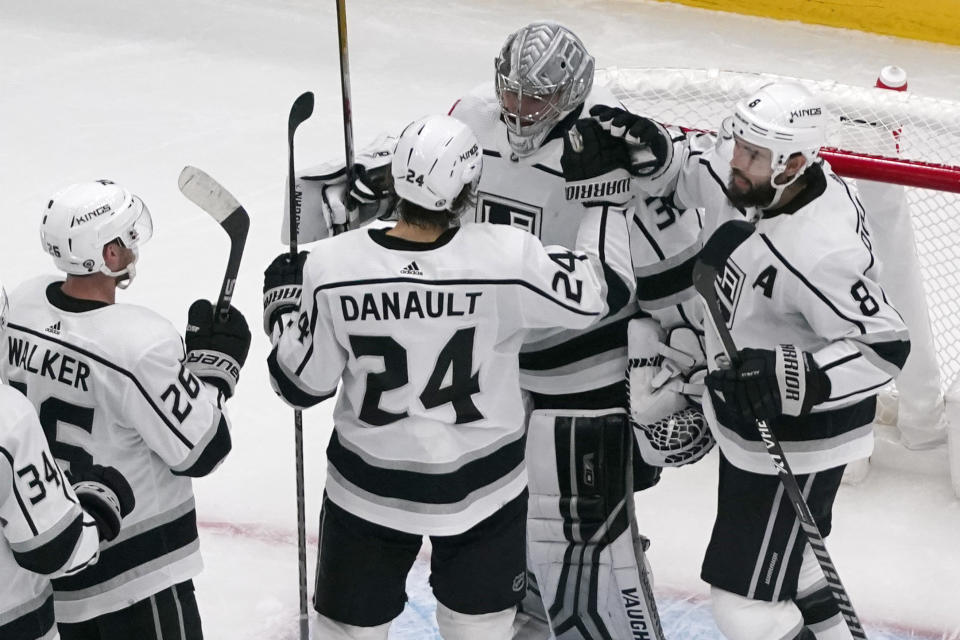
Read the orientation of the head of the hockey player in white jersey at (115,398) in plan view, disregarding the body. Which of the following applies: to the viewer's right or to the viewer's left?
to the viewer's right

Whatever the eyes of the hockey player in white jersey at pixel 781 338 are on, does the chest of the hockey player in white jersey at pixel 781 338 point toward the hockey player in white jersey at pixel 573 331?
yes

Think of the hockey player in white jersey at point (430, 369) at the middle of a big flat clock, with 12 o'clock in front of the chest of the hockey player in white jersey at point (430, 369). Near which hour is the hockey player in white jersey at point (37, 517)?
the hockey player in white jersey at point (37, 517) is roughly at 8 o'clock from the hockey player in white jersey at point (430, 369).

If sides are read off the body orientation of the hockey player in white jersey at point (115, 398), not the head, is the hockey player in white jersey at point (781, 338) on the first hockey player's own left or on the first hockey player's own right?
on the first hockey player's own right

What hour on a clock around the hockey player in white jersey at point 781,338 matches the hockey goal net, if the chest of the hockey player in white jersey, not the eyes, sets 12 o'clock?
The hockey goal net is roughly at 5 o'clock from the hockey player in white jersey.

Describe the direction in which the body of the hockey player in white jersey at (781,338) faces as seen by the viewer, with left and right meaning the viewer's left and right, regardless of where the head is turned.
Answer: facing the viewer and to the left of the viewer

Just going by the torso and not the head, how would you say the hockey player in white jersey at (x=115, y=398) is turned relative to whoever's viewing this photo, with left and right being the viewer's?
facing away from the viewer and to the right of the viewer

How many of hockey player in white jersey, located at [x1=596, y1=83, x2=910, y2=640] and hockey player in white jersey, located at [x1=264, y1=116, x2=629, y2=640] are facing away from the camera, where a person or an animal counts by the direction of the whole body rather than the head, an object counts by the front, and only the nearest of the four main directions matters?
1

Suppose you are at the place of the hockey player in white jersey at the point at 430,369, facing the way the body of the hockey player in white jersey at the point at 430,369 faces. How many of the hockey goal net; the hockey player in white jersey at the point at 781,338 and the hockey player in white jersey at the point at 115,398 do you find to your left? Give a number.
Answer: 1

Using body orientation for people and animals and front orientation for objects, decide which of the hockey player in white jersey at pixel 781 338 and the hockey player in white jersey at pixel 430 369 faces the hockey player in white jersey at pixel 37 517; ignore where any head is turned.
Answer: the hockey player in white jersey at pixel 781 338

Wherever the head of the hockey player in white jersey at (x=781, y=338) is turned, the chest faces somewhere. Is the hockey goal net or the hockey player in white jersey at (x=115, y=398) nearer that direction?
the hockey player in white jersey

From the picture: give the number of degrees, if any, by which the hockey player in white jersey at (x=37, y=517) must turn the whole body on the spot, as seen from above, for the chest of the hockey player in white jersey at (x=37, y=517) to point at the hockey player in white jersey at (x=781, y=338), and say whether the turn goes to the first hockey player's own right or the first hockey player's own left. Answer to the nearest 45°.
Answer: approximately 45° to the first hockey player's own right

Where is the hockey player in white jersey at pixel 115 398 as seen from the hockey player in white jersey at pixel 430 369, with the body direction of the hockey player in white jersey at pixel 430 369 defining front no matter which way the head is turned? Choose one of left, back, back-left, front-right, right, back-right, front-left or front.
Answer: left

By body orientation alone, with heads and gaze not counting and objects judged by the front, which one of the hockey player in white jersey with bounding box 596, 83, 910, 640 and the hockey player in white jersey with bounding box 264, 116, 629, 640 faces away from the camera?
the hockey player in white jersey with bounding box 264, 116, 629, 640

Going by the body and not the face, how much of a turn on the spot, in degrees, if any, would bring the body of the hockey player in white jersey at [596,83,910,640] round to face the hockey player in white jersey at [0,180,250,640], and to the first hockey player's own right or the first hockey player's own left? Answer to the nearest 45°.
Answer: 0° — they already face them

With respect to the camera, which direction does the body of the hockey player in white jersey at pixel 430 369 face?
away from the camera

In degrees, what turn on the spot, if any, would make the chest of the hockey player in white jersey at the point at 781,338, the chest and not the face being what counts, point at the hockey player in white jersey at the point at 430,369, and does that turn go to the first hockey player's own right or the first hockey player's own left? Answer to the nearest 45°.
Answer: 0° — they already face them

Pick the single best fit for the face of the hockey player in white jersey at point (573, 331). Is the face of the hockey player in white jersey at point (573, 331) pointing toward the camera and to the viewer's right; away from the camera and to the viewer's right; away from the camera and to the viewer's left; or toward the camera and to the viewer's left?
toward the camera and to the viewer's left

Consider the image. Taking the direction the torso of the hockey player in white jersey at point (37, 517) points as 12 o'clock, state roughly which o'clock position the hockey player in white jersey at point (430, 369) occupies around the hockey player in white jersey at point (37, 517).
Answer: the hockey player in white jersey at point (430, 369) is roughly at 1 o'clock from the hockey player in white jersey at point (37, 517).

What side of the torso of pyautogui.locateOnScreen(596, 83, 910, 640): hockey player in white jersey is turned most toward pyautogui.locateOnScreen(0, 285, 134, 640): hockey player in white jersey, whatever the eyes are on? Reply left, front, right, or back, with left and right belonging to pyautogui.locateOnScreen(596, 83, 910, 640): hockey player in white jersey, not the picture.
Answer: front

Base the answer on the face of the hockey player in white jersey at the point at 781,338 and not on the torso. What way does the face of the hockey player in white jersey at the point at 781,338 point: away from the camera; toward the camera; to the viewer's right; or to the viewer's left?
to the viewer's left
